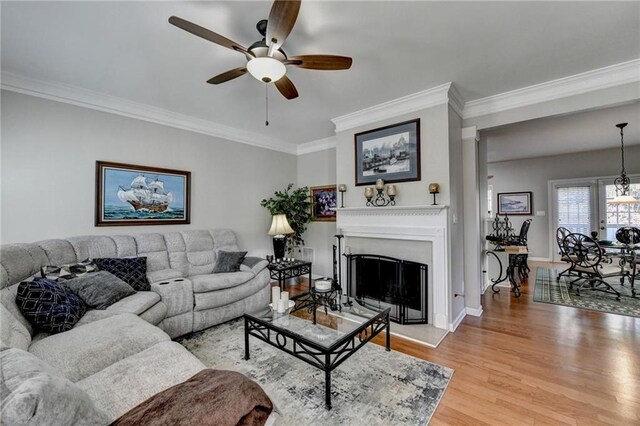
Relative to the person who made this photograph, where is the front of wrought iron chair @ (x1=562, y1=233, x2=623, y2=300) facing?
facing away from the viewer and to the right of the viewer

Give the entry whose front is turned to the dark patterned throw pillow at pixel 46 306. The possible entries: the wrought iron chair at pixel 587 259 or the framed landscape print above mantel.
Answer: the framed landscape print above mantel

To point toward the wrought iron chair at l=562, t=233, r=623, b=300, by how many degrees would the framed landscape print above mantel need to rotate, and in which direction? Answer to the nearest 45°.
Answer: approximately 180°

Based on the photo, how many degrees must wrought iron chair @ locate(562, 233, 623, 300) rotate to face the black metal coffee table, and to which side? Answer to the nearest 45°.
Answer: approximately 135° to its right

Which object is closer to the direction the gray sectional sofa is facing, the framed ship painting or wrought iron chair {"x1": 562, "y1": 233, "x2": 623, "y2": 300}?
the wrought iron chair

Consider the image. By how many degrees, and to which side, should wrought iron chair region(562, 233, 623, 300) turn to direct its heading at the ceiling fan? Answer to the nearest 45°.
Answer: approximately 135° to its right

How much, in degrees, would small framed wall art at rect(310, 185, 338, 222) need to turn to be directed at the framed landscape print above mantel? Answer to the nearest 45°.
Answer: approximately 90° to its left

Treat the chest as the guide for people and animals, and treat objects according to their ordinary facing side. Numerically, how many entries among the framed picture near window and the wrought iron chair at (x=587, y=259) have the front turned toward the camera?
1

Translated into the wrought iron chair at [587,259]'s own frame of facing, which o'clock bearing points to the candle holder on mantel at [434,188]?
The candle holder on mantel is roughly at 5 o'clock from the wrought iron chair.

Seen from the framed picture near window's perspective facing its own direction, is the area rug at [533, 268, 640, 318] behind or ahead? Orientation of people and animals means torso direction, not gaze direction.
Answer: ahead

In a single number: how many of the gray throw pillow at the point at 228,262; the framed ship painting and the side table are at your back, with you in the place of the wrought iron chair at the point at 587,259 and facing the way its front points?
3

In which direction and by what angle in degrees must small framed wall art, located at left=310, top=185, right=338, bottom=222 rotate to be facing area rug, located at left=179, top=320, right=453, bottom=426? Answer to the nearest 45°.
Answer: approximately 45° to its left

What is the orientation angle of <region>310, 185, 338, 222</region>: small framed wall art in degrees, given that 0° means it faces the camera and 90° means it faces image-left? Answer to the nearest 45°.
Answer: approximately 45°
